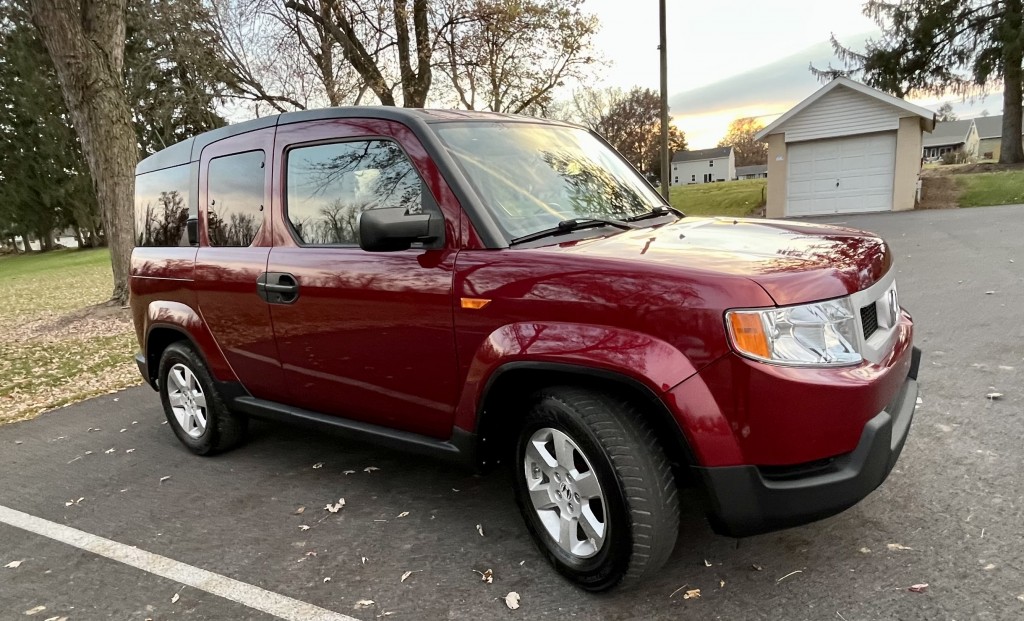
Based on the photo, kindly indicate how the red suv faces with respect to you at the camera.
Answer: facing the viewer and to the right of the viewer

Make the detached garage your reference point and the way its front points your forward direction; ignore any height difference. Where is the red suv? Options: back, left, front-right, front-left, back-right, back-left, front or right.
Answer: front

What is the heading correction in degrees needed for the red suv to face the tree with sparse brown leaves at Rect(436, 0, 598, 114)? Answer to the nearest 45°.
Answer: approximately 135° to its left

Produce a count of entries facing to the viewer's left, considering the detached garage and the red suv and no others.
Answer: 0

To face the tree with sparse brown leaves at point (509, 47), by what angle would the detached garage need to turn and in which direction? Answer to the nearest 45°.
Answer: approximately 45° to its right

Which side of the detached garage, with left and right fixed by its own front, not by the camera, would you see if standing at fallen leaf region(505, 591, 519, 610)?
front

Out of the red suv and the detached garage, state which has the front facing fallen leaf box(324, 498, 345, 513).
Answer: the detached garage

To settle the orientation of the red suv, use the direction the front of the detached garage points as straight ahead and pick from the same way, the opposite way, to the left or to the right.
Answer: to the left

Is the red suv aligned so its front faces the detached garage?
no

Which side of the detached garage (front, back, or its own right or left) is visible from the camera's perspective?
front

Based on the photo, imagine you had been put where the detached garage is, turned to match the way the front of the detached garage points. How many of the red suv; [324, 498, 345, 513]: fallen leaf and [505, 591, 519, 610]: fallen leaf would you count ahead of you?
3
